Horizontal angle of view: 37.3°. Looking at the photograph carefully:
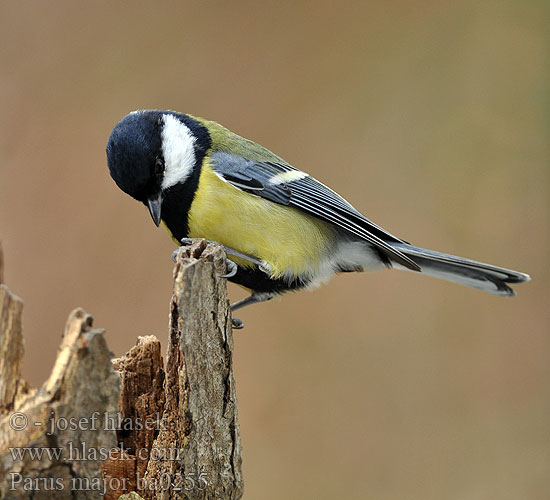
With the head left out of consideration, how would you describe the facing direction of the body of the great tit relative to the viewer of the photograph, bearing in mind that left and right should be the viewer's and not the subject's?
facing to the left of the viewer
